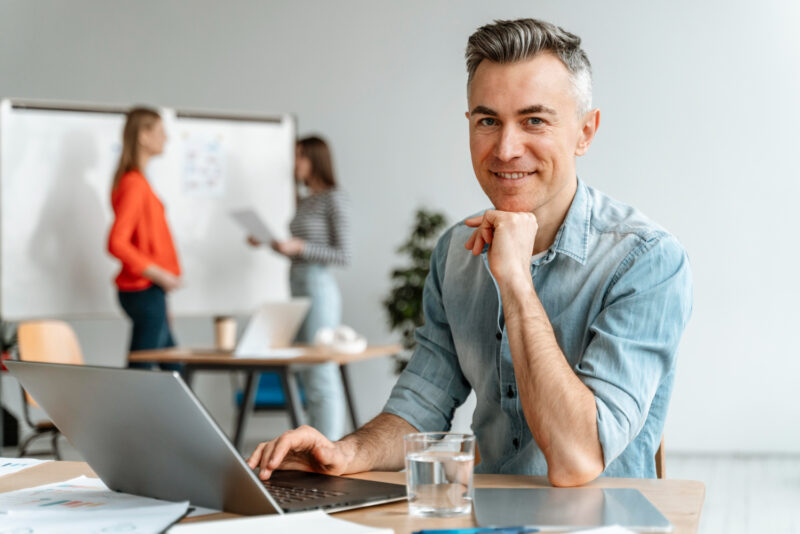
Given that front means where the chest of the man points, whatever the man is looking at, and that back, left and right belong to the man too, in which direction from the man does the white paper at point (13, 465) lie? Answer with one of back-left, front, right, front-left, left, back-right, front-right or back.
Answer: front-right

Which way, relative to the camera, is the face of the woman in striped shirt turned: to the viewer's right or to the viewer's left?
to the viewer's left

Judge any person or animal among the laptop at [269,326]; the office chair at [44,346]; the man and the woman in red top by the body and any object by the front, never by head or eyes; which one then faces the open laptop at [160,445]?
the man

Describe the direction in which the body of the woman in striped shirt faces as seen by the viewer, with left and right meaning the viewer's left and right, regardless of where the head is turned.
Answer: facing to the left of the viewer

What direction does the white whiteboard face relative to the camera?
toward the camera

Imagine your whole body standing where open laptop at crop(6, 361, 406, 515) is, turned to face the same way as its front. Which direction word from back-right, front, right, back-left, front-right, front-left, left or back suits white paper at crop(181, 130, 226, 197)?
front-left

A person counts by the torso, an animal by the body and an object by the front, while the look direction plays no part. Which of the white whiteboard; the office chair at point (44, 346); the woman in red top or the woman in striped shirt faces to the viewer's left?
the woman in striped shirt

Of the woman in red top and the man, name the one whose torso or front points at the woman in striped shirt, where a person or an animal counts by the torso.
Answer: the woman in red top

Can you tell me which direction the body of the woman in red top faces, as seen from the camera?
to the viewer's right

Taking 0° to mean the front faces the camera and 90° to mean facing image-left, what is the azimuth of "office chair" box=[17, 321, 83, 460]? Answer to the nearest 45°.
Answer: approximately 225°

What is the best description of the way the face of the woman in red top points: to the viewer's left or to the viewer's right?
to the viewer's right

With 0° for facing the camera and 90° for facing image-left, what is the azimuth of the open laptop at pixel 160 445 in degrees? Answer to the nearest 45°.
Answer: approximately 225°

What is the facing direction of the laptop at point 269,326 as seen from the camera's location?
facing away from the viewer and to the left of the viewer

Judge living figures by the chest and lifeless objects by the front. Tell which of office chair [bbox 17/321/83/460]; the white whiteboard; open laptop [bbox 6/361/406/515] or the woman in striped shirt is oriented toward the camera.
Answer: the white whiteboard
